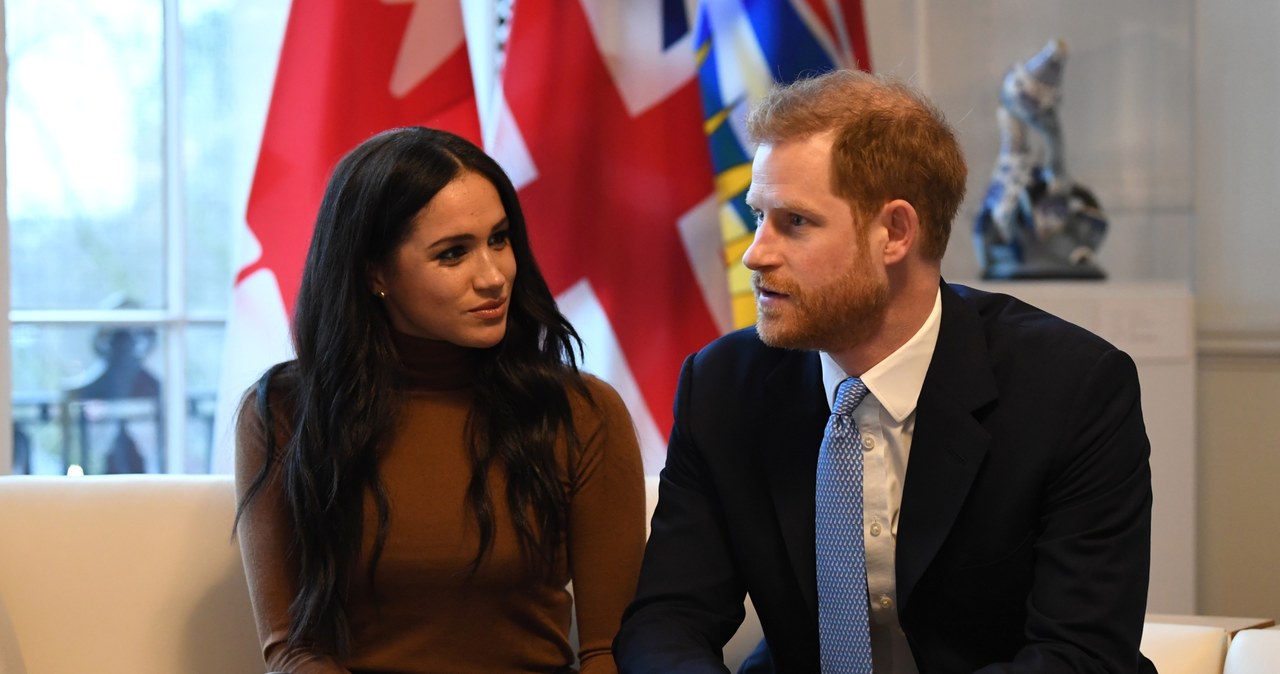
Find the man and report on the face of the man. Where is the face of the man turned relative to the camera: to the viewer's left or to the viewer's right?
to the viewer's left

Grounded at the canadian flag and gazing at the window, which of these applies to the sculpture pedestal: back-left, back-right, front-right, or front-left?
back-right

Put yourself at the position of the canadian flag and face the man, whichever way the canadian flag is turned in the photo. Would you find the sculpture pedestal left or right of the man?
left

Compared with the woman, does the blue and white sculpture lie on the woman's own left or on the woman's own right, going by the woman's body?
on the woman's own left

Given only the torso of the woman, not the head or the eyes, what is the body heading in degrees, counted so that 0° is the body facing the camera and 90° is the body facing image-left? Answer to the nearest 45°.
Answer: approximately 0°

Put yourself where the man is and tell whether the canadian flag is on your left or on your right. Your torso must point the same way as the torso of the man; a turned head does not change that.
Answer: on your right

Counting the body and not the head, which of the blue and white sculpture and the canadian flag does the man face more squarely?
the canadian flag
